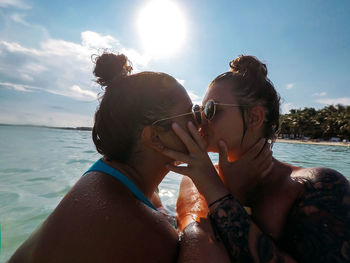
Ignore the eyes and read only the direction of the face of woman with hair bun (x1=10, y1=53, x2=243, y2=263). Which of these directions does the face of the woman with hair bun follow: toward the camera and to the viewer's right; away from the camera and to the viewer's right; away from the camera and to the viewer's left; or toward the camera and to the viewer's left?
away from the camera and to the viewer's right

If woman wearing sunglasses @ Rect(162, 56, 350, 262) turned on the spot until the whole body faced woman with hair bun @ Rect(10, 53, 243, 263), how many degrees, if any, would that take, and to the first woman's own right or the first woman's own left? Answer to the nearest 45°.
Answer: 0° — they already face them

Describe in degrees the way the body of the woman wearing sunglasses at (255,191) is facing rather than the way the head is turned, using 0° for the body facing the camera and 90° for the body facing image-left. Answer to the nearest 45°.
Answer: approximately 45°
